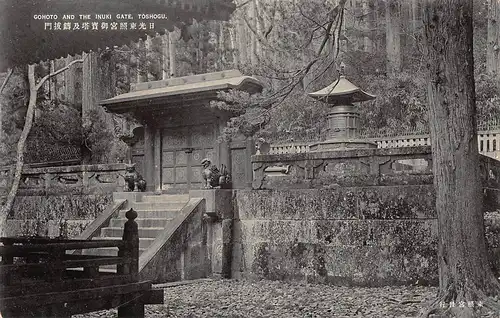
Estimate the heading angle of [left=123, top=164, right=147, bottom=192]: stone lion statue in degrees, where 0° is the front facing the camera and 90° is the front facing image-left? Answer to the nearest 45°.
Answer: approximately 45°

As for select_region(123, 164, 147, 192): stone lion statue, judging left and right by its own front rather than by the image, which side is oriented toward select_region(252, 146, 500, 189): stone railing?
left

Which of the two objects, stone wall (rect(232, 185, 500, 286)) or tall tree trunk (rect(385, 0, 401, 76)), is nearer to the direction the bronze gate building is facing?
the stone wall

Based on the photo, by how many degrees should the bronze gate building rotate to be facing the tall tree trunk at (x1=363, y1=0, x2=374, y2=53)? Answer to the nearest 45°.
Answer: approximately 180°

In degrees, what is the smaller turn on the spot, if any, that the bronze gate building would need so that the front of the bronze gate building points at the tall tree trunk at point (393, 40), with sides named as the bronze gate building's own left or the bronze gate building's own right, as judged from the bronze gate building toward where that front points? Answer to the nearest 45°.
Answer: approximately 180°

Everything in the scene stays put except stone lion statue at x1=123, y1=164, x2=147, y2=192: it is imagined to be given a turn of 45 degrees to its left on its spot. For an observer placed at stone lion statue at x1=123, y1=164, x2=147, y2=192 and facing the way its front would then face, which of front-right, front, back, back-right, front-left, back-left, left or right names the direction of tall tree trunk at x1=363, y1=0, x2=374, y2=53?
back-left

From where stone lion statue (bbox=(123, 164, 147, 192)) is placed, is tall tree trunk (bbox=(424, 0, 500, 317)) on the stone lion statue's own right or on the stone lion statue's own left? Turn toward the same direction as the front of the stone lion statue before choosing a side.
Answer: on the stone lion statue's own left

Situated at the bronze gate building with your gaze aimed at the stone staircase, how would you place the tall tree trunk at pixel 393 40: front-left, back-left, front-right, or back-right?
back-left

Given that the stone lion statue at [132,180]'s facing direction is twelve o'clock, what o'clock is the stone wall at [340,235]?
The stone wall is roughly at 9 o'clock from the stone lion statue.

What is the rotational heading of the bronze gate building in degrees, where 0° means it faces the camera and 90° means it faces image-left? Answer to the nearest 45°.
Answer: approximately 45°
